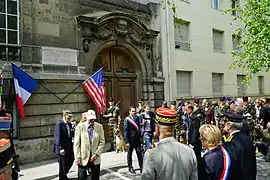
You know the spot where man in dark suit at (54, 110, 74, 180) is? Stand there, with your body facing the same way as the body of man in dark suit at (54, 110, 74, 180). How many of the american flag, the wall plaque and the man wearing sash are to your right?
0

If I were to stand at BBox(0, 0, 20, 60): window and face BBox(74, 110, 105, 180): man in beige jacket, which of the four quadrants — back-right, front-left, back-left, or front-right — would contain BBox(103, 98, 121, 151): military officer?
front-left

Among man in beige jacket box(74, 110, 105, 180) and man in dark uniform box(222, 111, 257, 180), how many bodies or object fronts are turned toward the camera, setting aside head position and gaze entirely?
1

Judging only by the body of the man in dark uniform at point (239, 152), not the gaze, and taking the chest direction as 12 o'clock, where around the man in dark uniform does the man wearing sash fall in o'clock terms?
The man wearing sash is roughly at 12 o'clock from the man in dark uniform.

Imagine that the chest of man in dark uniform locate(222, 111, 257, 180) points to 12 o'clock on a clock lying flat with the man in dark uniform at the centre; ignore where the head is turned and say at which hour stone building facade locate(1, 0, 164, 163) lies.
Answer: The stone building facade is roughly at 12 o'clock from the man in dark uniform.

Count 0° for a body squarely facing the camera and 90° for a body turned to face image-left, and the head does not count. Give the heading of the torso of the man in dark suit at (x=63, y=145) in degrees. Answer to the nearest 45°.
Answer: approximately 315°

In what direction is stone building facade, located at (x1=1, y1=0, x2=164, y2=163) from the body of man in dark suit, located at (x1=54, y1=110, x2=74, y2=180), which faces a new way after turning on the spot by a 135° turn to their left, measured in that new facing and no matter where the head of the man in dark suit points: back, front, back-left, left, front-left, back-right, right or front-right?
front

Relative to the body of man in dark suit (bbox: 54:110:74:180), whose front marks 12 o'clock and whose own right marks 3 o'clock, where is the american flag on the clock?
The american flag is roughly at 8 o'clock from the man in dark suit.

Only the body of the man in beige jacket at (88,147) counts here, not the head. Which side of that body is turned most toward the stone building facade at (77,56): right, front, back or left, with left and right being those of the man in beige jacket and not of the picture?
back

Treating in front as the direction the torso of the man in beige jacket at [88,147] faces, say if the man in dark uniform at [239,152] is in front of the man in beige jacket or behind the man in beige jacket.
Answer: in front

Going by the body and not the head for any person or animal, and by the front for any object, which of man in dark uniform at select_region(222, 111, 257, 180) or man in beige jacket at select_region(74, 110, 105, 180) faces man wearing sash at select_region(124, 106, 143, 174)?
the man in dark uniform

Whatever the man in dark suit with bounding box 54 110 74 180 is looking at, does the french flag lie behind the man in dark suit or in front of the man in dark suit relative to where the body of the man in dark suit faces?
behind

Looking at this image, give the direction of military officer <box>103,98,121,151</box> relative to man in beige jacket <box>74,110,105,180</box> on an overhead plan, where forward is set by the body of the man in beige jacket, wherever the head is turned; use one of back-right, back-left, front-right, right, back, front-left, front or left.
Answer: back

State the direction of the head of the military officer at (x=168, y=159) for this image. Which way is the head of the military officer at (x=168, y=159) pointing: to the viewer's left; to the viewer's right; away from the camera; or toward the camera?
away from the camera

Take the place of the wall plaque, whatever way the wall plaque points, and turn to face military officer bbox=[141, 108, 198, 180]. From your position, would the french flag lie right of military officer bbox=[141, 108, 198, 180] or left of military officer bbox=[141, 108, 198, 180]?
right

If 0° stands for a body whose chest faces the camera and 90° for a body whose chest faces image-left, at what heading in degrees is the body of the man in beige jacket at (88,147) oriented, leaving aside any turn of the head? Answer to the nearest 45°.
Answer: approximately 0°
